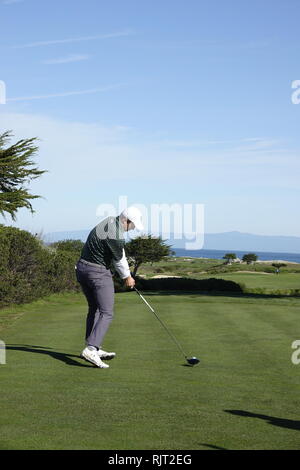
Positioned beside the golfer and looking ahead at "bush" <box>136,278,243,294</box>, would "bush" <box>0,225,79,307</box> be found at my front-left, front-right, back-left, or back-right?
front-left

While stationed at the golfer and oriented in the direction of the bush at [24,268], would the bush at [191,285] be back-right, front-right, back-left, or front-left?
front-right

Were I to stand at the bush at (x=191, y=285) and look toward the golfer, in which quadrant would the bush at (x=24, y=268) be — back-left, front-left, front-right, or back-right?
front-right

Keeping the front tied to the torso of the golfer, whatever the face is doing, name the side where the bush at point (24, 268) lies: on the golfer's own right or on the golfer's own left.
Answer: on the golfer's own left

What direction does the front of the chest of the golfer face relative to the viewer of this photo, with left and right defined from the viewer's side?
facing to the right of the viewer

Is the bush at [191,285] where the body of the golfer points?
no

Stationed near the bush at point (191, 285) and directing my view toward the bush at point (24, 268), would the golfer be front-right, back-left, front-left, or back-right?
front-left

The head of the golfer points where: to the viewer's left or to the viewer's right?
to the viewer's right

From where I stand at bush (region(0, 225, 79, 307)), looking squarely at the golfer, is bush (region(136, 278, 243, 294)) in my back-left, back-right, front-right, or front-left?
back-left
